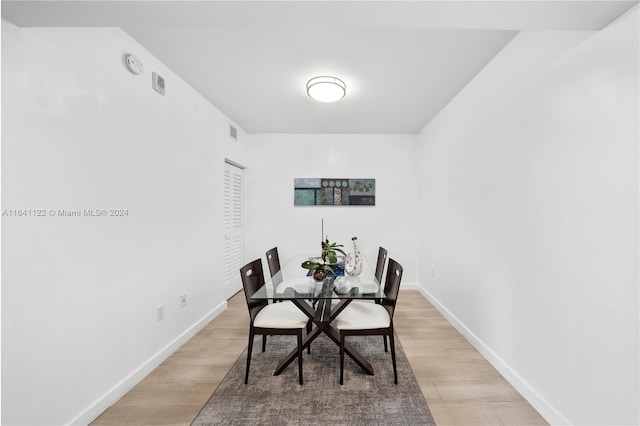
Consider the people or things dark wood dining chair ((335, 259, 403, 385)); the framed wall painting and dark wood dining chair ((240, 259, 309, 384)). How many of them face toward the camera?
1

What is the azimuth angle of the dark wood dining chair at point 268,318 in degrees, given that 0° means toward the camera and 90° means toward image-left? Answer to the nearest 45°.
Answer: approximately 270°

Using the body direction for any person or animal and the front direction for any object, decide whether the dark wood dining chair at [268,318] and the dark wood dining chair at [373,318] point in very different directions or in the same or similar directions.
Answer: very different directions

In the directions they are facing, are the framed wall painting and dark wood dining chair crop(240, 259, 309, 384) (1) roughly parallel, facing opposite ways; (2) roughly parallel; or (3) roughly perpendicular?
roughly perpendicular

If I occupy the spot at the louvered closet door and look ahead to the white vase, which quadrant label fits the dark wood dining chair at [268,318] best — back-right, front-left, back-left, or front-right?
front-right

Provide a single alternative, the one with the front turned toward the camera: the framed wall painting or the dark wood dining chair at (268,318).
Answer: the framed wall painting

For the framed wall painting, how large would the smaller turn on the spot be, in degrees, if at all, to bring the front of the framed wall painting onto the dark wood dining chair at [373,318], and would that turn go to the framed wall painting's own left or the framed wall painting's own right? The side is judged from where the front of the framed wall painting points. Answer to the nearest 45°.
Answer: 0° — it already faces it

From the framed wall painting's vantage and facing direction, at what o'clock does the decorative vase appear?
The decorative vase is roughly at 12 o'clock from the framed wall painting.

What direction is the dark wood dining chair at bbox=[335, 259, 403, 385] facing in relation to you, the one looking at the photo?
facing to the left of the viewer

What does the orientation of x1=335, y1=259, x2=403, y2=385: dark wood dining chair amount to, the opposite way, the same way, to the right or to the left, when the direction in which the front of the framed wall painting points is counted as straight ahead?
to the right

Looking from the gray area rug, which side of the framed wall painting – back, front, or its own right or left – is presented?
front

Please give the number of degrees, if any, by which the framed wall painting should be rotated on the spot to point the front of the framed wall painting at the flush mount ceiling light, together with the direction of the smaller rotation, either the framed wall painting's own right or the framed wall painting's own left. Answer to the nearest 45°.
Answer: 0° — it already faces it

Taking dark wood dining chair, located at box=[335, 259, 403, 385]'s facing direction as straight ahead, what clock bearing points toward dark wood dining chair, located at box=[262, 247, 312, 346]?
dark wood dining chair, located at box=[262, 247, 312, 346] is roughly at 1 o'clock from dark wood dining chair, located at box=[335, 259, 403, 385].

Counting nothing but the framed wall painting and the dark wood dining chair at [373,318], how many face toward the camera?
1

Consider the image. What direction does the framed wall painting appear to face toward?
toward the camera

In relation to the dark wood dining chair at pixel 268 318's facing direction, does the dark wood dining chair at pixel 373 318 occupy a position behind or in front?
in front
